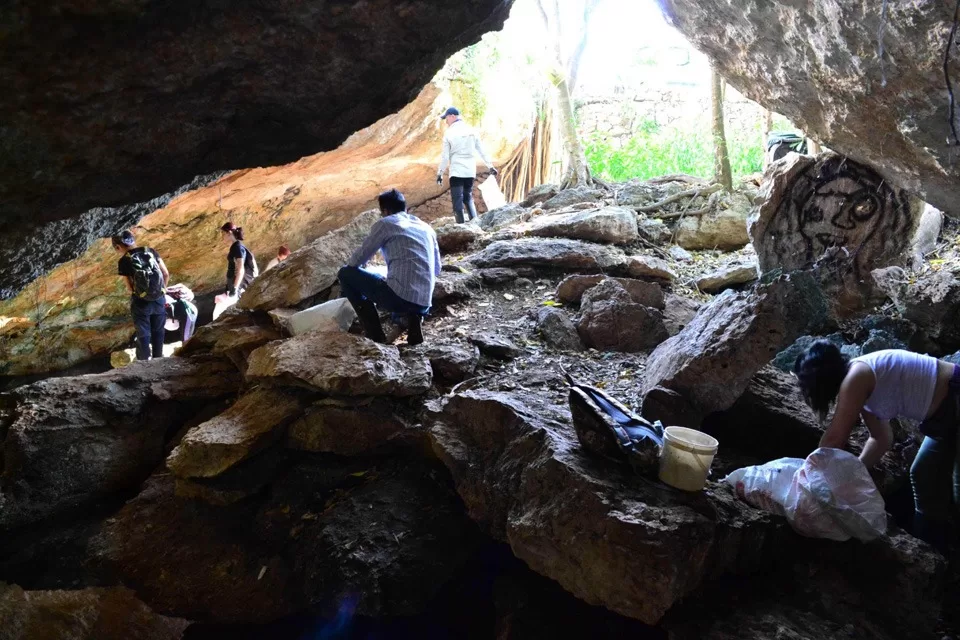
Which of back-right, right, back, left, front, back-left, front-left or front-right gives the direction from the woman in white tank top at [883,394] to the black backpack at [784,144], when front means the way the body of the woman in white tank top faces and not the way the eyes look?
right

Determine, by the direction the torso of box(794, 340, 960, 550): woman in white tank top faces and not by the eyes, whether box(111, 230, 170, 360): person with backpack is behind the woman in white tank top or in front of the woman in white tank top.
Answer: in front

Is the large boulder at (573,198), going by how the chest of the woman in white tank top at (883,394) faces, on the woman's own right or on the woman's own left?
on the woman's own right

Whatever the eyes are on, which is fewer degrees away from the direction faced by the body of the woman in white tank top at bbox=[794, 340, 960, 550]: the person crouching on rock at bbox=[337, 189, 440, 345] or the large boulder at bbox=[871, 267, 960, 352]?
the person crouching on rock

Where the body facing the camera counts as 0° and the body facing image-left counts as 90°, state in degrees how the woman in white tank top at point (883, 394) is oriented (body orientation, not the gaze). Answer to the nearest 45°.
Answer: approximately 90°

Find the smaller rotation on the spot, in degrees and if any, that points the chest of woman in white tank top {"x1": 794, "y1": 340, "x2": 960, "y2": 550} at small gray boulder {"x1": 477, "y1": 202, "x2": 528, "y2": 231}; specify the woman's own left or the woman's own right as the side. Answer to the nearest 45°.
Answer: approximately 45° to the woman's own right

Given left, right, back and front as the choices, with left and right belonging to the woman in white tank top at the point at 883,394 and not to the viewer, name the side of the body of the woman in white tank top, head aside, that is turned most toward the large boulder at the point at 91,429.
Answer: front

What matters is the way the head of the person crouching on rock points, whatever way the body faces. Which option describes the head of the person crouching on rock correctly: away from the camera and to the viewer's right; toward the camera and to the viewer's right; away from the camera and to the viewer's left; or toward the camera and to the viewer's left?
away from the camera and to the viewer's left

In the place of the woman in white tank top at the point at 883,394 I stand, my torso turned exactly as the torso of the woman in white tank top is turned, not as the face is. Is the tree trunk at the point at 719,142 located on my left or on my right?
on my right

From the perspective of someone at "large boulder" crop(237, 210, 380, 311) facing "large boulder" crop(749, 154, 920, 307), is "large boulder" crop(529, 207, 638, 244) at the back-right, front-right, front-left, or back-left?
front-left

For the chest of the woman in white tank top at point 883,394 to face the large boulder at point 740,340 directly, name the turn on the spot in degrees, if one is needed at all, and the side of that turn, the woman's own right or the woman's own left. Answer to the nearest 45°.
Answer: approximately 45° to the woman's own right

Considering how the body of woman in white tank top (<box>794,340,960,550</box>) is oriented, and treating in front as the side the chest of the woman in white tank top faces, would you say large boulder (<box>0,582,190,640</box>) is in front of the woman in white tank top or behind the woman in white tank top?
in front

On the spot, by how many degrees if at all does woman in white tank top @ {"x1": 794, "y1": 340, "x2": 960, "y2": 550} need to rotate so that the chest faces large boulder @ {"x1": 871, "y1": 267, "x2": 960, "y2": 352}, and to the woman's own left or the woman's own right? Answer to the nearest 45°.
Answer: approximately 90° to the woman's own right

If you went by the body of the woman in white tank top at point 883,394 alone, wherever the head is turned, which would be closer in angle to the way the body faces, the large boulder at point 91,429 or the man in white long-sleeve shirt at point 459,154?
the large boulder
